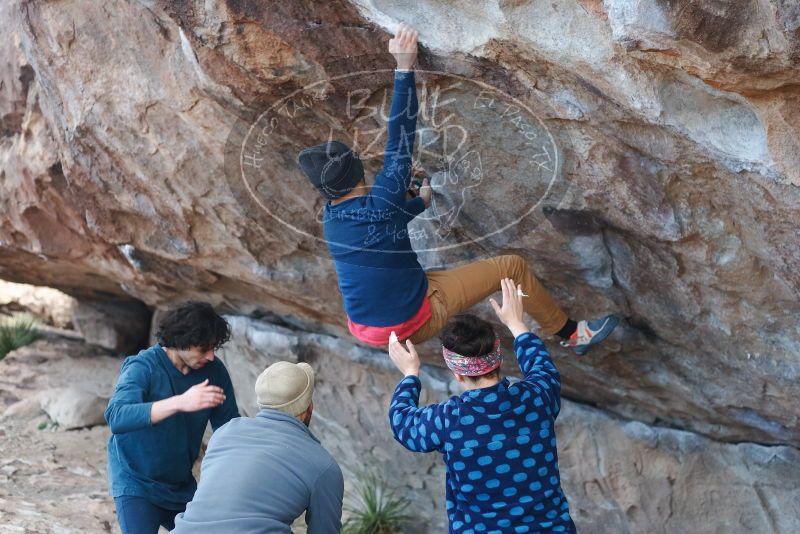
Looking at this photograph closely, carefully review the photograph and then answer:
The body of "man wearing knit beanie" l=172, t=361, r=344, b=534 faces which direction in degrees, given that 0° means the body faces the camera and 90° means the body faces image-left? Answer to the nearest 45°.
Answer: approximately 225°

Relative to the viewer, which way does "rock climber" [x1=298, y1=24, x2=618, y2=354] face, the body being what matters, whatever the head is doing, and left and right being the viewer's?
facing away from the viewer and to the right of the viewer

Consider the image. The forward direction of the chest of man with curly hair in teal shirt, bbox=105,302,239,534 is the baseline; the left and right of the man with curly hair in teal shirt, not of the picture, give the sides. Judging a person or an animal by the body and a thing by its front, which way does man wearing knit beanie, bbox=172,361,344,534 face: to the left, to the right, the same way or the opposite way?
to the left

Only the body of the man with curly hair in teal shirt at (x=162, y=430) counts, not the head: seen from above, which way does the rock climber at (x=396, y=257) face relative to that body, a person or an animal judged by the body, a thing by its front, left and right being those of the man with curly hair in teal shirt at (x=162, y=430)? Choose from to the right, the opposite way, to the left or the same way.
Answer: to the left

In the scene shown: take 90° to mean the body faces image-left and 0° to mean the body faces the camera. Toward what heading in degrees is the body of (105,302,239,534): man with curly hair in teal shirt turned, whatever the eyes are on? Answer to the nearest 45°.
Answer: approximately 315°

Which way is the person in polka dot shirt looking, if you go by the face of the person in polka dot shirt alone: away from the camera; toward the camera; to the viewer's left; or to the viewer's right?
away from the camera

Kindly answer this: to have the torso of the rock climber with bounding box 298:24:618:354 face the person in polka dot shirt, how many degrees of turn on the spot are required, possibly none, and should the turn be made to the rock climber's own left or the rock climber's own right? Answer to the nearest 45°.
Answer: approximately 90° to the rock climber's own right

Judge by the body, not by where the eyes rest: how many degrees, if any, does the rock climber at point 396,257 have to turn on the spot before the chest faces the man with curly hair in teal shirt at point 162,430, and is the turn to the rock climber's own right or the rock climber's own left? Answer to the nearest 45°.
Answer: approximately 180°
